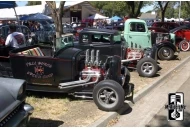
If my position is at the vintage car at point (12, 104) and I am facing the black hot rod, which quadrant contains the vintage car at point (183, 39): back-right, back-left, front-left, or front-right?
front-right

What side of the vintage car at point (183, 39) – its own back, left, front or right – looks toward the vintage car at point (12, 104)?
right

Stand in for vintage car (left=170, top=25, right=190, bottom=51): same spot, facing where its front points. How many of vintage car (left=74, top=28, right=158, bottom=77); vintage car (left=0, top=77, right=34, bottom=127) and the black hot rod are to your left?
0

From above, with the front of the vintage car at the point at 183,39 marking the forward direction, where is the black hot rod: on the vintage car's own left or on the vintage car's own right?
on the vintage car's own right

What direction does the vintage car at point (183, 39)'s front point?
to the viewer's right

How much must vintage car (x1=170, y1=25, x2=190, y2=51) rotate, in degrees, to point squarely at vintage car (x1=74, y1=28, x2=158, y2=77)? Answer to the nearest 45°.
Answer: approximately 90° to its right
